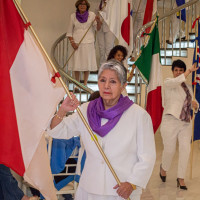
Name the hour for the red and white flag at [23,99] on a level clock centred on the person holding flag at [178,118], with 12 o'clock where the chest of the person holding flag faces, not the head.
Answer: The red and white flag is roughly at 2 o'clock from the person holding flag.

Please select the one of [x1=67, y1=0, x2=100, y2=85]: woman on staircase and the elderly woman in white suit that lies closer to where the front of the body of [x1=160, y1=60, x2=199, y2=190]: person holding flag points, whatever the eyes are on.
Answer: the elderly woman in white suit

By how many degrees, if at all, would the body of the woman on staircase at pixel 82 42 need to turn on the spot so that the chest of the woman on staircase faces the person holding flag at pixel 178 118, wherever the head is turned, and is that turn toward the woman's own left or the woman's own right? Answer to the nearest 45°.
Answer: approximately 45° to the woman's own left

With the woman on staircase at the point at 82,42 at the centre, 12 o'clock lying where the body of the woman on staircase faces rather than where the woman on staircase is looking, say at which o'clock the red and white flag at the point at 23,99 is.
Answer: The red and white flag is roughly at 12 o'clock from the woman on staircase.

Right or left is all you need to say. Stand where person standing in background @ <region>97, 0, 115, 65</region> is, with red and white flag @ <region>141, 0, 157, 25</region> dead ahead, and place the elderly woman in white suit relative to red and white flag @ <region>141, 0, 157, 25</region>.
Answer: right

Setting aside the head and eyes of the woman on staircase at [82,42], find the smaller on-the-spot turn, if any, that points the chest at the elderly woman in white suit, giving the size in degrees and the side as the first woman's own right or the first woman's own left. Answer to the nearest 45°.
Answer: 0° — they already face them
